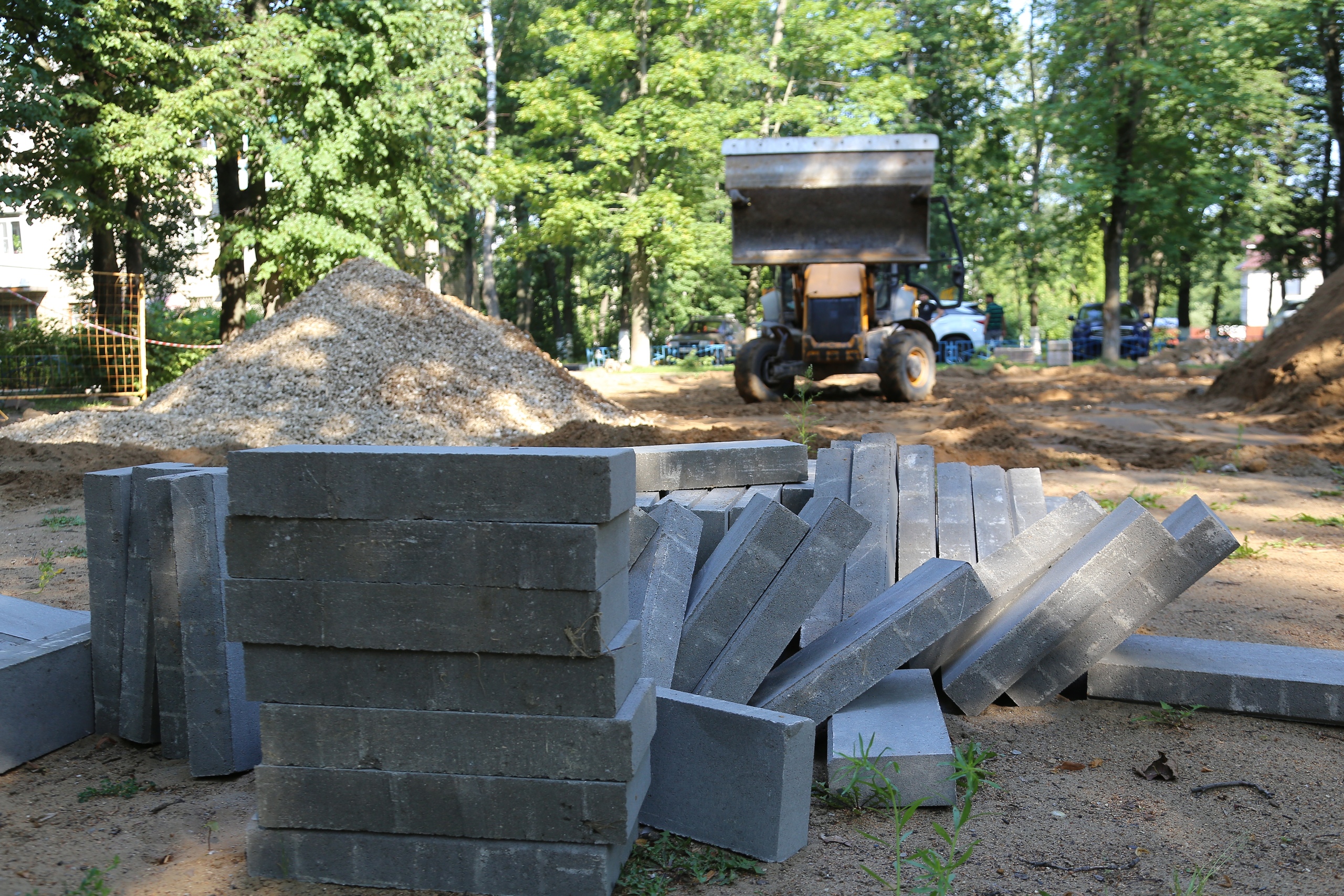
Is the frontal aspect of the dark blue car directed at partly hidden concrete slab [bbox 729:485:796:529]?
yes

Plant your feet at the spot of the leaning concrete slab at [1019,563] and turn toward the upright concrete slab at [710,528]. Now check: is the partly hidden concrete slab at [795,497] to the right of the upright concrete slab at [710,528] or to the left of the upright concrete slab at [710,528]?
right

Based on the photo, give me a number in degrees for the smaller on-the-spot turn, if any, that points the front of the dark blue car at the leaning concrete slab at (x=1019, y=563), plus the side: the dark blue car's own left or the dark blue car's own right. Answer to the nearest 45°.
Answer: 0° — it already faces it

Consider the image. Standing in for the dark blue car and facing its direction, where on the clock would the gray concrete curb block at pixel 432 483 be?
The gray concrete curb block is roughly at 12 o'clock from the dark blue car.

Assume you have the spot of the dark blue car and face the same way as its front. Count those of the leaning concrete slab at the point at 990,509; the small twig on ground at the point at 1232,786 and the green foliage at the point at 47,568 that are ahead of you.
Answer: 3

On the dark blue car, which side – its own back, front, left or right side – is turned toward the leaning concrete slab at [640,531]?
front

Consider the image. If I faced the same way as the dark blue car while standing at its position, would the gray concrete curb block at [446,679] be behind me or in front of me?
in front

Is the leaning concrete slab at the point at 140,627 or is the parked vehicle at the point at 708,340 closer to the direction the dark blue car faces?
the leaning concrete slab

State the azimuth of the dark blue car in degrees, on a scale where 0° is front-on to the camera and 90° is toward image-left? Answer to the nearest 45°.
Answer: approximately 0°

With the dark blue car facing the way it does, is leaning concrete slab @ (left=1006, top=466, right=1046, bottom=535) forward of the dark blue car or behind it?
forward

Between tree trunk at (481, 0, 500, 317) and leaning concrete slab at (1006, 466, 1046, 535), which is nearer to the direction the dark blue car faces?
the leaning concrete slab

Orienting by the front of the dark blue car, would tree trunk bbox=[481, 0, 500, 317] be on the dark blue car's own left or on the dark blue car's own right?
on the dark blue car's own right

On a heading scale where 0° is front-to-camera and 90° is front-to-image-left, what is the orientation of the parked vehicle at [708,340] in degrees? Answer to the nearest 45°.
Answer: approximately 45°
